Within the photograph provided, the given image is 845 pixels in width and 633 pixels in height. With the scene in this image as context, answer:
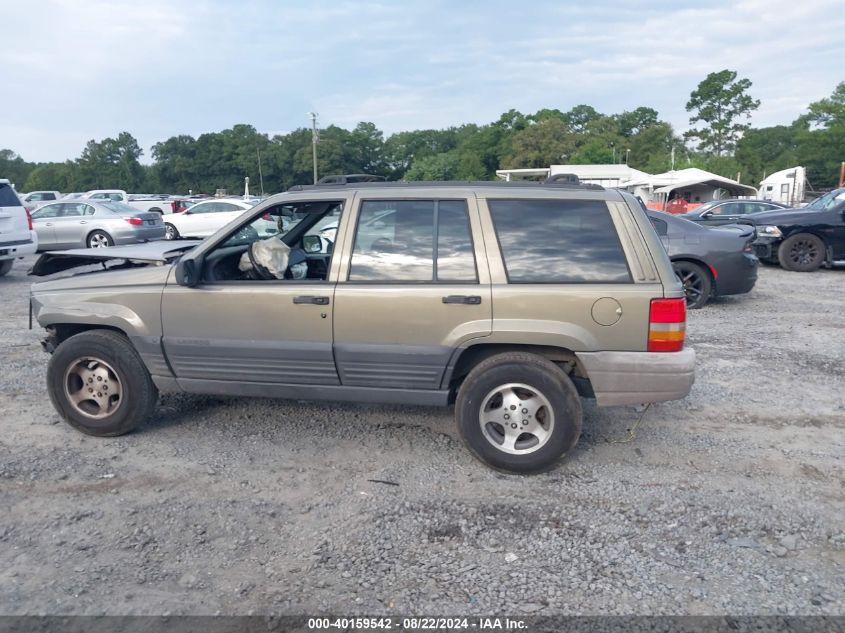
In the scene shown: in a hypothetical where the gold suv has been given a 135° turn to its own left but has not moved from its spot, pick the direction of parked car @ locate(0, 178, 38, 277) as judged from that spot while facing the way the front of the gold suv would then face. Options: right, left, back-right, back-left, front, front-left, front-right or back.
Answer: back

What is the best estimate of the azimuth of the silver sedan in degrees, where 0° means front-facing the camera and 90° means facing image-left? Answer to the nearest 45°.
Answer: approximately 135°

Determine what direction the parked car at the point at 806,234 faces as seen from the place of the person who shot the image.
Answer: facing to the left of the viewer

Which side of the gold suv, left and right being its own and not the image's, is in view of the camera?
left

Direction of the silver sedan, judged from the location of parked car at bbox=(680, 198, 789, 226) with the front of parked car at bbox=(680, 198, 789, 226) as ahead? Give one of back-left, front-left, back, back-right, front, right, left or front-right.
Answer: front-left

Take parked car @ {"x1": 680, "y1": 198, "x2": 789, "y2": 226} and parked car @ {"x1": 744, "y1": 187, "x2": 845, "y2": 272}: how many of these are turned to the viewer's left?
2

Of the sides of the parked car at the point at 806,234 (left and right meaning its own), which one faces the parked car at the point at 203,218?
front

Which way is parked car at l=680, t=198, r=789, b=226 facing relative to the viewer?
to the viewer's left

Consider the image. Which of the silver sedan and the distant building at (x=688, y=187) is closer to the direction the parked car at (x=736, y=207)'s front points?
the silver sedan
